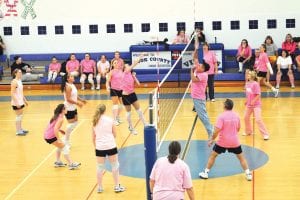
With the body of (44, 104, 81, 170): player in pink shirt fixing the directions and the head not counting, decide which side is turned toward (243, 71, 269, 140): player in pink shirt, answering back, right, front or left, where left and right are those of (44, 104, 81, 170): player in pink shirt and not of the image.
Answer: front

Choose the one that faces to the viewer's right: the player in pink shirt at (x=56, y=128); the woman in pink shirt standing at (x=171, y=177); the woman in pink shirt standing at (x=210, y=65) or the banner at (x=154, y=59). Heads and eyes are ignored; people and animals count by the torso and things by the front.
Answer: the player in pink shirt

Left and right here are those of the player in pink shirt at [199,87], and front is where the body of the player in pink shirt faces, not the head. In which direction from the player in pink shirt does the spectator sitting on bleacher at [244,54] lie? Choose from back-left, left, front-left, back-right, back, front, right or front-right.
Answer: right

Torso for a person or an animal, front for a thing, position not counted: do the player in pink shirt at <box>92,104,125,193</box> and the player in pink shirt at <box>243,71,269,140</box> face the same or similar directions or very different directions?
very different directions

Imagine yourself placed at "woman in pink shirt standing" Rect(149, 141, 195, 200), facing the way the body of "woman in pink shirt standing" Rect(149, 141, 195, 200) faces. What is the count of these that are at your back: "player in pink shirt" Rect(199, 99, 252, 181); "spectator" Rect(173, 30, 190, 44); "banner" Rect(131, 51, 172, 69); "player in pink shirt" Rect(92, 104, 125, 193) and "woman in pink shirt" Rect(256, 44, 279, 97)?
0

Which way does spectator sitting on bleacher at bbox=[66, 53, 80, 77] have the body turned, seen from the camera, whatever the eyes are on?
toward the camera

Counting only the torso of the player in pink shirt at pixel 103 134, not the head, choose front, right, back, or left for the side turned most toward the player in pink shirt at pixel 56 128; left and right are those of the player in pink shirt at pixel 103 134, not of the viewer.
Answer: left

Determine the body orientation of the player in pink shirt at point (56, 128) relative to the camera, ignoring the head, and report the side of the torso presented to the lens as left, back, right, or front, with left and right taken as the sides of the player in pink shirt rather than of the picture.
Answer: right

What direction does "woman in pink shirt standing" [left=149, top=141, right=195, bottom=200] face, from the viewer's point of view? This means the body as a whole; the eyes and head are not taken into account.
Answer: away from the camera

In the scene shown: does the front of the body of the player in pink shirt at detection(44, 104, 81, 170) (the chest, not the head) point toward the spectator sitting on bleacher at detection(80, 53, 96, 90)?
no

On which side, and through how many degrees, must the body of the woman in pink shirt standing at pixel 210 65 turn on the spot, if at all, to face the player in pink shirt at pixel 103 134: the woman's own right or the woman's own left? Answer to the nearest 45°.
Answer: approximately 45° to the woman's own left

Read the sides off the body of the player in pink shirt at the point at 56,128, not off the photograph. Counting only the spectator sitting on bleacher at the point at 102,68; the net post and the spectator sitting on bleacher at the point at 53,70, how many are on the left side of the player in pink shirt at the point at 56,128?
2

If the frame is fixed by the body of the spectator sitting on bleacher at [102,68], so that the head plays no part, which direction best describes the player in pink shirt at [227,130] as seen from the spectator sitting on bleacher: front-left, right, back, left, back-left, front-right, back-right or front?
front

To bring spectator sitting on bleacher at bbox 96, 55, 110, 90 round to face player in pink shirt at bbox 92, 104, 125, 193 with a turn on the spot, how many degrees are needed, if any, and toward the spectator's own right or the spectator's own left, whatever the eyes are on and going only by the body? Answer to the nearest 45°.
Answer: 0° — they already face them

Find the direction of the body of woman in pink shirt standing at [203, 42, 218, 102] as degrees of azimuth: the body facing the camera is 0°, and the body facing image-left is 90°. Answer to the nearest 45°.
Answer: approximately 45°

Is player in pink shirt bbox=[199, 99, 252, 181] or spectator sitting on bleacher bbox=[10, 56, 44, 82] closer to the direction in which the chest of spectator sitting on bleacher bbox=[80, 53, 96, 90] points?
the player in pink shirt

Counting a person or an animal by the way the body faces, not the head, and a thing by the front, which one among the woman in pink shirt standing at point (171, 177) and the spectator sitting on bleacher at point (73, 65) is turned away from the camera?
the woman in pink shirt standing

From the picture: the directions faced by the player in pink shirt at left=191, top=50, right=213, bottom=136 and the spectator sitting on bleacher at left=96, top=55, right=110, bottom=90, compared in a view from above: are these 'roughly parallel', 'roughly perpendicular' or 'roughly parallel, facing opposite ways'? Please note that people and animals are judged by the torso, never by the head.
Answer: roughly perpendicular

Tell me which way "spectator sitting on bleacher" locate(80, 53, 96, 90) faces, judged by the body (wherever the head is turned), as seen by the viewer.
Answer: toward the camera

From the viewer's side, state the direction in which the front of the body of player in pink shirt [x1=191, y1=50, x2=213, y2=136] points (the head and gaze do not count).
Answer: to the viewer's left

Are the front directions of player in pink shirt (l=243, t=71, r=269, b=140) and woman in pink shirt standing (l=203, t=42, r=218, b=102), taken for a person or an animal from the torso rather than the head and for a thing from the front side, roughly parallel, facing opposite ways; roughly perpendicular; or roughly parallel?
roughly parallel
